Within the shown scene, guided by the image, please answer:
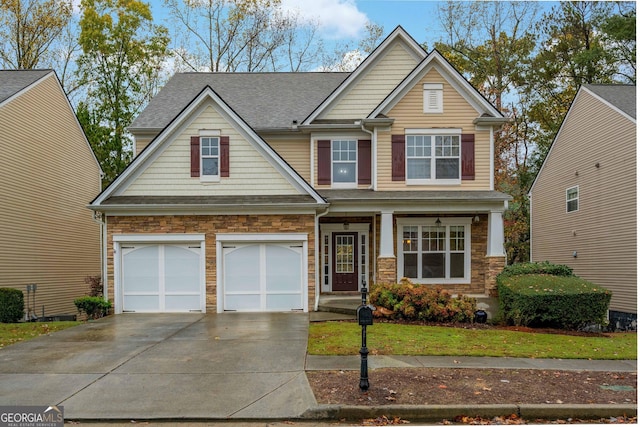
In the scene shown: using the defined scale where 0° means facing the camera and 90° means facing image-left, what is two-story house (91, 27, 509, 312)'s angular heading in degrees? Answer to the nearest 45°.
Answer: approximately 0°

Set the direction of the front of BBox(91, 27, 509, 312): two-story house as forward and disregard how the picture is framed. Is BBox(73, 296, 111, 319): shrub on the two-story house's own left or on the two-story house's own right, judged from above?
on the two-story house's own right

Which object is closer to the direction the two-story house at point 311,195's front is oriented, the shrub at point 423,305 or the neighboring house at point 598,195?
the shrub

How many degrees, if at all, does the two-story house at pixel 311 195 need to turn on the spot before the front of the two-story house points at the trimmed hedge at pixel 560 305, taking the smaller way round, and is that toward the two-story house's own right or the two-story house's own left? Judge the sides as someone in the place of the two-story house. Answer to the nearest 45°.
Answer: approximately 45° to the two-story house's own left

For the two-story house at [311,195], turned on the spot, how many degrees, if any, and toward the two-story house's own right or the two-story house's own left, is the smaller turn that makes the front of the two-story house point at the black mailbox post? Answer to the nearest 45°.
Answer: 0° — it already faces it

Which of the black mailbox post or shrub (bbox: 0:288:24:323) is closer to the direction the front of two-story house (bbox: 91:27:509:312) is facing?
the black mailbox post

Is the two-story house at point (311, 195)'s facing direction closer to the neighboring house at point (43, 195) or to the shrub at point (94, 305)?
the shrub

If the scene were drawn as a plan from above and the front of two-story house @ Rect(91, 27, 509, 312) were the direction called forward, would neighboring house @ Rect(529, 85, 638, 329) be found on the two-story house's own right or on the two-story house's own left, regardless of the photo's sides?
on the two-story house's own left

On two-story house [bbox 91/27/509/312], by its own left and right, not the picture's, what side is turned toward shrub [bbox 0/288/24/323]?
right
